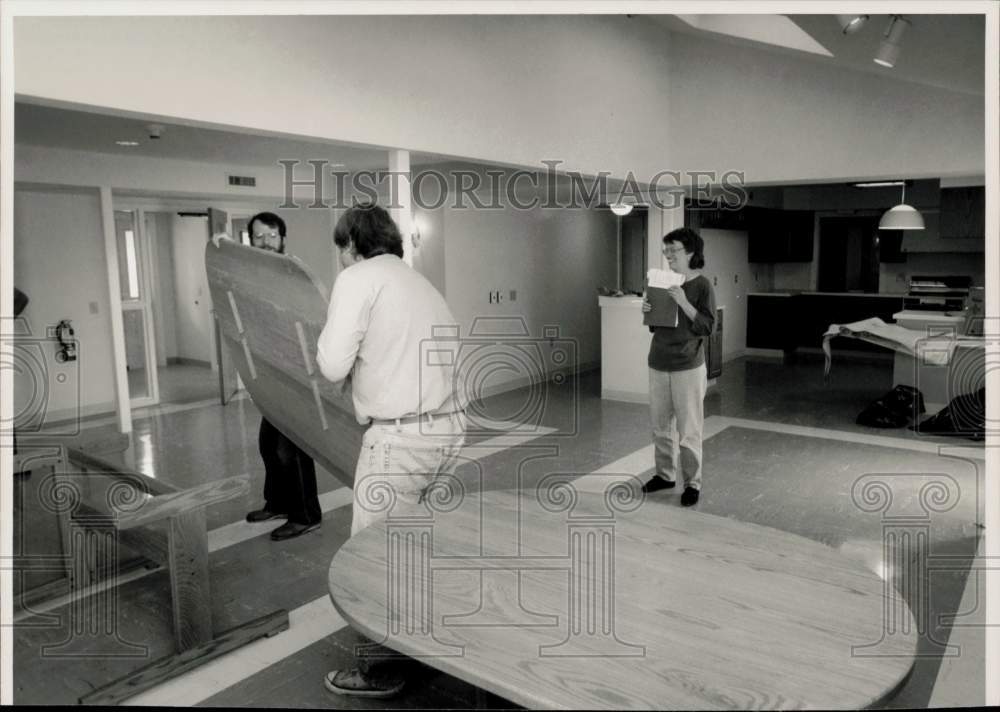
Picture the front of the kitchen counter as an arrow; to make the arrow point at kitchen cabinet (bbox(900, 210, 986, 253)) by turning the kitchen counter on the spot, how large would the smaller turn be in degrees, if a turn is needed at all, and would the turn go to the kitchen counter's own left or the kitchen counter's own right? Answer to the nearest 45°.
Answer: approximately 90° to the kitchen counter's own left

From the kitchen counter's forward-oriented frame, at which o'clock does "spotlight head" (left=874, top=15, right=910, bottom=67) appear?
The spotlight head is roughly at 12 o'clock from the kitchen counter.

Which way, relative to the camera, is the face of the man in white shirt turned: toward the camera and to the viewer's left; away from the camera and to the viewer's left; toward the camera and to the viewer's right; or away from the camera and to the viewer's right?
away from the camera and to the viewer's left

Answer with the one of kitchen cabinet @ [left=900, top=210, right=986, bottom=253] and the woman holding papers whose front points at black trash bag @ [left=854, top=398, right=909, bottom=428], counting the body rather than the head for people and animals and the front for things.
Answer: the kitchen cabinet

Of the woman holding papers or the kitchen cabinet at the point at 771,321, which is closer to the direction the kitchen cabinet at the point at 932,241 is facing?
the woman holding papers

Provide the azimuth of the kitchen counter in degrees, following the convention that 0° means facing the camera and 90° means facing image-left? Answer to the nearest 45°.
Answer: approximately 0°

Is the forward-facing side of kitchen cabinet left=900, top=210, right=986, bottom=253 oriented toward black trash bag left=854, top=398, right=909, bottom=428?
yes

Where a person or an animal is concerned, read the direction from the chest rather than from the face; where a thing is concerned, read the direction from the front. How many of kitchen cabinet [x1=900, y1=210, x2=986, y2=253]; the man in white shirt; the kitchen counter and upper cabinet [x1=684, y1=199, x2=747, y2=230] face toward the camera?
3

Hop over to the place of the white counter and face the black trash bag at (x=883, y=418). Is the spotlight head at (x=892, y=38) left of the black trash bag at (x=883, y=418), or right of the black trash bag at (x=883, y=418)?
right
